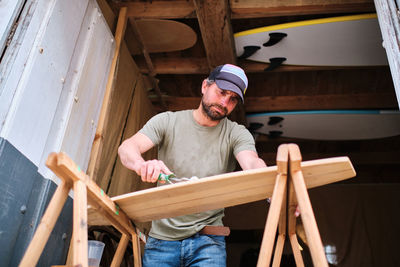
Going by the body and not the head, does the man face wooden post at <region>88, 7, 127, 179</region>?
no

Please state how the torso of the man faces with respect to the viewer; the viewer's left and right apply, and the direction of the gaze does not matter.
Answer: facing the viewer

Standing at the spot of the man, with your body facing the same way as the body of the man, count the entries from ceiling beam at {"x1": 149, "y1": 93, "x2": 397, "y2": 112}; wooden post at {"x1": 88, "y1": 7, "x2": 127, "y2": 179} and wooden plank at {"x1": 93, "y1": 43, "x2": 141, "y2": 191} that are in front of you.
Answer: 0

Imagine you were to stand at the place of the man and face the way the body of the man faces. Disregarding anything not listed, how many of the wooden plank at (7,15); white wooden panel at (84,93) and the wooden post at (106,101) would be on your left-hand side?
0

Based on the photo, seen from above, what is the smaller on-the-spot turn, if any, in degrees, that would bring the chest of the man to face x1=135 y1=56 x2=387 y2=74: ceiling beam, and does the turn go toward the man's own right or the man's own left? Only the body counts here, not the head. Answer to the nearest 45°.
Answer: approximately 180°

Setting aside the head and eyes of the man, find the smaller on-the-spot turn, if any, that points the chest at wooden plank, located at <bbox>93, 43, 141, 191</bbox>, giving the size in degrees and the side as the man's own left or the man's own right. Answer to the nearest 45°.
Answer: approximately 135° to the man's own right

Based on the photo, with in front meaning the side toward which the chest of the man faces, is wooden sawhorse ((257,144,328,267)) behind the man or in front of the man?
in front
